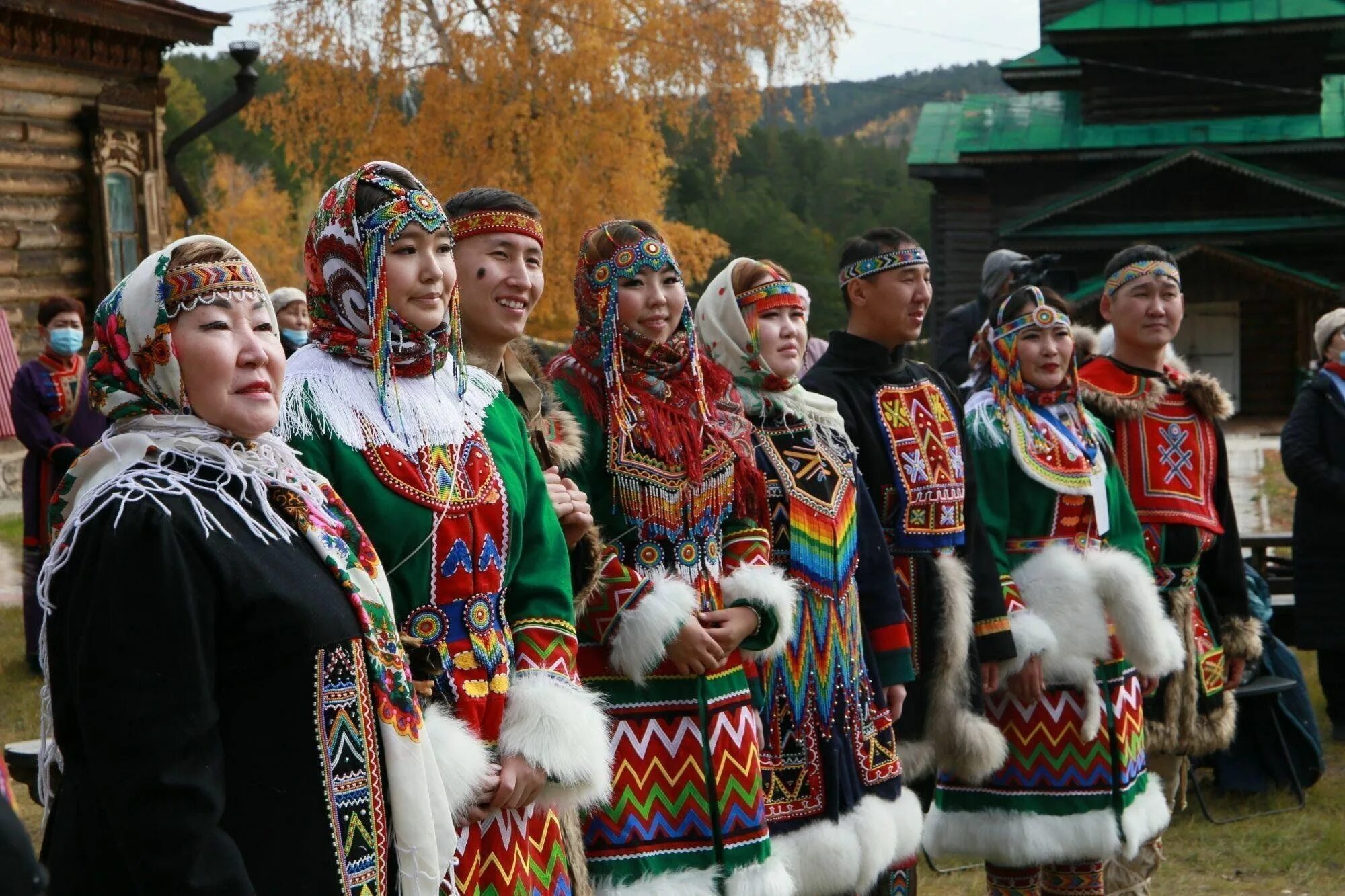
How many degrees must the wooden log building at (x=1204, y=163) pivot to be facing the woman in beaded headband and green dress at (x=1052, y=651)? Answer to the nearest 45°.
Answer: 0° — it already faces them

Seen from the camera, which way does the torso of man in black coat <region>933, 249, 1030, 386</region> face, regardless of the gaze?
to the viewer's right

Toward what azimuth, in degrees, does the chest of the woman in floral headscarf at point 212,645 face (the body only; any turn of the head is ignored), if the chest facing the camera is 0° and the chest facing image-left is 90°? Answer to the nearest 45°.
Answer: approximately 315°

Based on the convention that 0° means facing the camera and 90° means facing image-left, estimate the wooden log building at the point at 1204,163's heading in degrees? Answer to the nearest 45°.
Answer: approximately 0°

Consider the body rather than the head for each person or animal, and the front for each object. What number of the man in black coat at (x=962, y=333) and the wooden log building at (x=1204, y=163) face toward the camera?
1

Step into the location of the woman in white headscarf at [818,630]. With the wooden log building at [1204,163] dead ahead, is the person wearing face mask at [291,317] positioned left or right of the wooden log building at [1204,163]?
left

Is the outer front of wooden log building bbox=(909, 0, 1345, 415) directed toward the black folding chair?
yes

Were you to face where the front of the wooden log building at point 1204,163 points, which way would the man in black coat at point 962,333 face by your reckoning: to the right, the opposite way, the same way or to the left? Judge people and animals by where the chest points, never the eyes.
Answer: to the left

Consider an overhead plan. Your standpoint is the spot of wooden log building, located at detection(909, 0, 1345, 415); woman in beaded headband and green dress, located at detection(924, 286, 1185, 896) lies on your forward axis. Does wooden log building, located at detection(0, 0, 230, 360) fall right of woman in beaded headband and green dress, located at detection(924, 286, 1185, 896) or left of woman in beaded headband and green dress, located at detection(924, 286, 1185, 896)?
right
